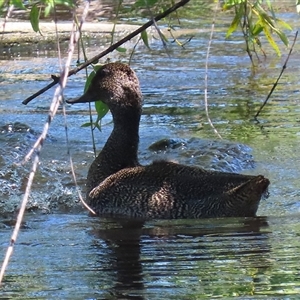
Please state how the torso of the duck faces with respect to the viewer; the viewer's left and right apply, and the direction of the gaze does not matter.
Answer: facing to the left of the viewer
